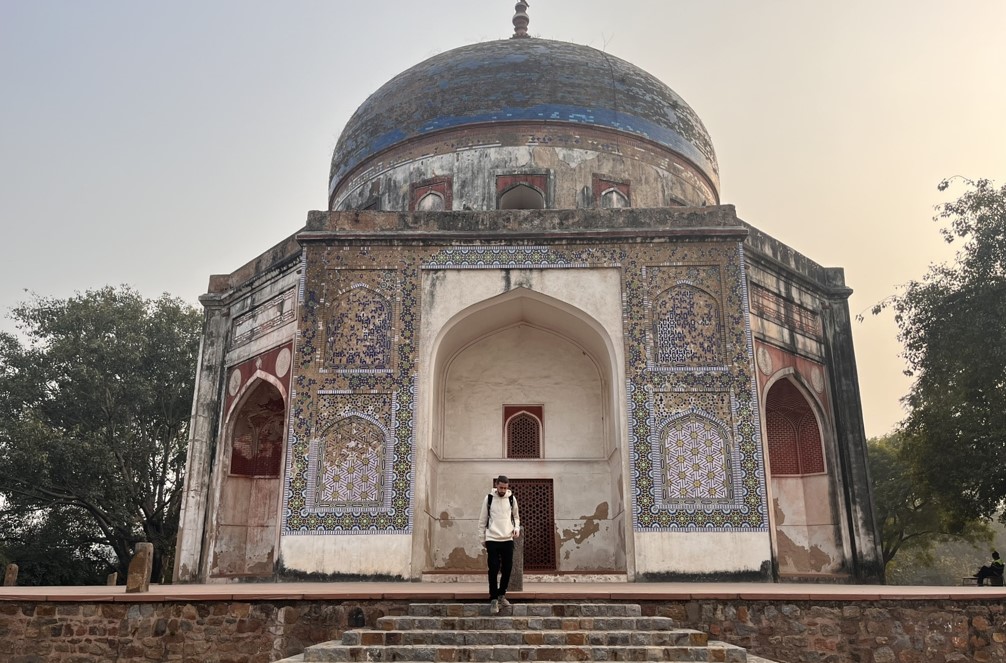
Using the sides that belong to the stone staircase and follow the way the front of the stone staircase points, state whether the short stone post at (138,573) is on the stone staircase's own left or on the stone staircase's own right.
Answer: on the stone staircase's own right

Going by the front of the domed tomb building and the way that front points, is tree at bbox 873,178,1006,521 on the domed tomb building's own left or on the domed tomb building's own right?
on the domed tomb building's own left

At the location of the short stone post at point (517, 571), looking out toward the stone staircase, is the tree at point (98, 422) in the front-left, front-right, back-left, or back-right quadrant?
back-right

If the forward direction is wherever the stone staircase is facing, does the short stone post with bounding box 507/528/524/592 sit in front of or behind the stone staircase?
behind

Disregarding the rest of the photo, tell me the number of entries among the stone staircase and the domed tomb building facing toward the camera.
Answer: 2

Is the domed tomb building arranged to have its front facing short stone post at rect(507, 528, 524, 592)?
yes

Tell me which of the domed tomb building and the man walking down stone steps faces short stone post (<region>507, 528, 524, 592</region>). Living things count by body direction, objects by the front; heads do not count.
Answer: the domed tomb building

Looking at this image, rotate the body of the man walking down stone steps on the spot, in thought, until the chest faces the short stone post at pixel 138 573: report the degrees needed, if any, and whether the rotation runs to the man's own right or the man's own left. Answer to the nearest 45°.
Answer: approximately 90° to the man's own right

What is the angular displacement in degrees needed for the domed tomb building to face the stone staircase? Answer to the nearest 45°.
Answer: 0° — it already faces it

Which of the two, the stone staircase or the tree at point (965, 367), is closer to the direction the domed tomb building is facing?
the stone staircase

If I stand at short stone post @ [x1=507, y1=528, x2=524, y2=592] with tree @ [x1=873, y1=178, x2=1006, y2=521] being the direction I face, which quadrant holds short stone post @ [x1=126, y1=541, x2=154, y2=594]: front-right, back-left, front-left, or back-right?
back-left

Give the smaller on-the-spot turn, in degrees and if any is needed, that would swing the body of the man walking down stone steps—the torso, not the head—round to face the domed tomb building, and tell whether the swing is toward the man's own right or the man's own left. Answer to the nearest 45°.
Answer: approximately 180°

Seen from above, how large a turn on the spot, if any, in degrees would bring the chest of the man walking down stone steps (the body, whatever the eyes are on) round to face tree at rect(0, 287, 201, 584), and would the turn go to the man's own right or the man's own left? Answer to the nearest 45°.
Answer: approximately 135° to the man's own right
